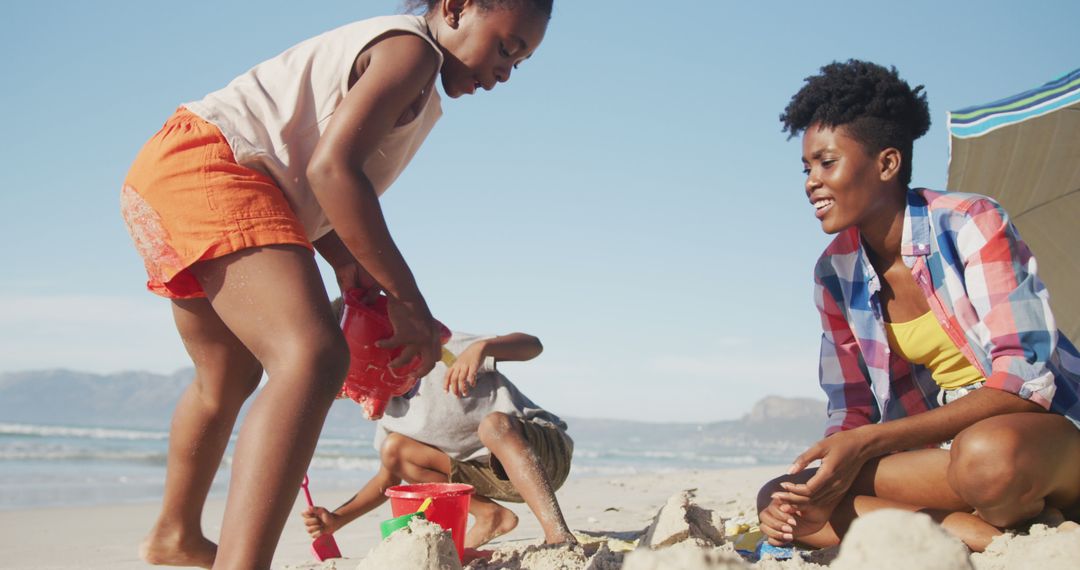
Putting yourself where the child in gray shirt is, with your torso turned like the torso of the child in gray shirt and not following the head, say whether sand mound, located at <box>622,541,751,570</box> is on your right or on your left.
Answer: on your left

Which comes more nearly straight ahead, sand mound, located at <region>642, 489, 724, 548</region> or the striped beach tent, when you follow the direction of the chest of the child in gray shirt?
the sand mound

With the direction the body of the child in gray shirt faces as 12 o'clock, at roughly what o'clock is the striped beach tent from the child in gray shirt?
The striped beach tent is roughly at 7 o'clock from the child in gray shirt.

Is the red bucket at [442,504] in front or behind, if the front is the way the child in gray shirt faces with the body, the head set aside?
in front

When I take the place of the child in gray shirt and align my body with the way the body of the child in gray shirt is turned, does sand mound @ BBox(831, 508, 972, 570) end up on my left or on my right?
on my left

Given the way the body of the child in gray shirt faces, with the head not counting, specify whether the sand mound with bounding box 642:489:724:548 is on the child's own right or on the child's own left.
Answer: on the child's own left

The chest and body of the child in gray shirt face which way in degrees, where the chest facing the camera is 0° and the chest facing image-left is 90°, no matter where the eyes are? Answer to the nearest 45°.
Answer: approximately 45°

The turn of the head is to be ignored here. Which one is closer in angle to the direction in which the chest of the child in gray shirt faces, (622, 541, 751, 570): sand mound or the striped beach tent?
the sand mound
